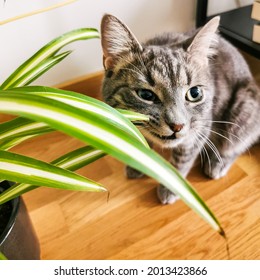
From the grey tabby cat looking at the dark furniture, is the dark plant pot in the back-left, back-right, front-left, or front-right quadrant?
back-left

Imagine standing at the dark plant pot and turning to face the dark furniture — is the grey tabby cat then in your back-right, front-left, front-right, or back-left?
front-right

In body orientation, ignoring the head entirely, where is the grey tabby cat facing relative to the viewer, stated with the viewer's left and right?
facing the viewer and to the left of the viewer
